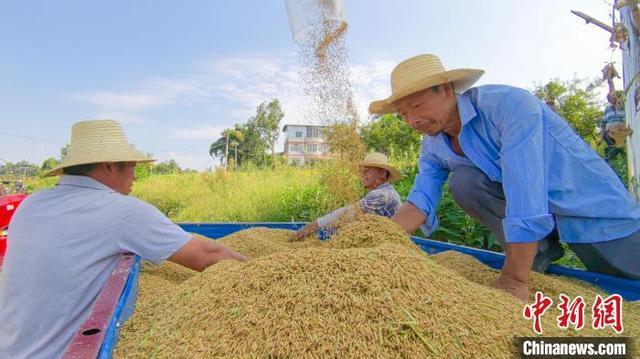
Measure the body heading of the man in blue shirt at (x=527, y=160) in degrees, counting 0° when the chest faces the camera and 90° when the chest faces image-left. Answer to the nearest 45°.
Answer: approximately 45°

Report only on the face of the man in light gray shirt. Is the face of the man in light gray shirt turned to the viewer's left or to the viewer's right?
to the viewer's right

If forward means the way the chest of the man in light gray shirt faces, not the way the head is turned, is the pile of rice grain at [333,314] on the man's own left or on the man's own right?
on the man's own right

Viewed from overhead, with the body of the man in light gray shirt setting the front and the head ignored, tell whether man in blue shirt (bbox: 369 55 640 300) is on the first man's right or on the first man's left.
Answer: on the first man's right

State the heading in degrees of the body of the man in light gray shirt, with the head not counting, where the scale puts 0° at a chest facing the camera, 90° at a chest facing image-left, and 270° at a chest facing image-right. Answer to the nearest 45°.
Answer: approximately 225°

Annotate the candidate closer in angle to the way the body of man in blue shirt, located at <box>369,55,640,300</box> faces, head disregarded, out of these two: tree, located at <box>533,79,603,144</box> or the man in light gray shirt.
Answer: the man in light gray shirt

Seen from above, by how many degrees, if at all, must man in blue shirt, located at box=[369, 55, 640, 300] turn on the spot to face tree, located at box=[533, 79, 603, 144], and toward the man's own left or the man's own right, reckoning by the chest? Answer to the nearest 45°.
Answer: approximately 135° to the man's own right
